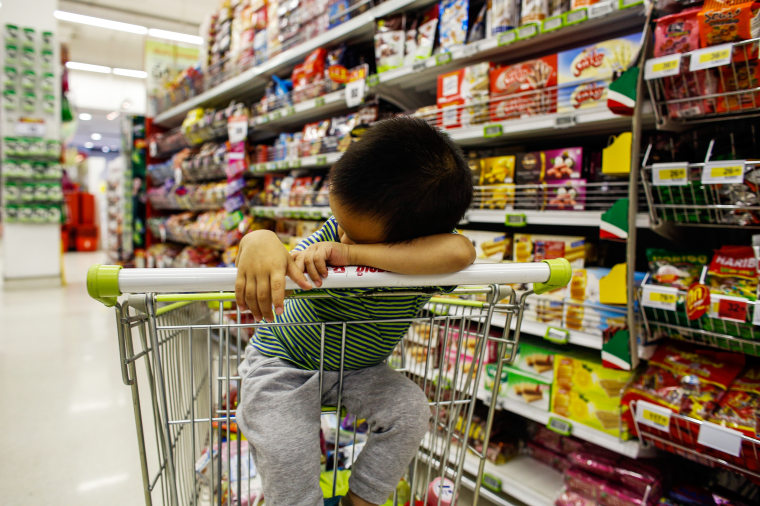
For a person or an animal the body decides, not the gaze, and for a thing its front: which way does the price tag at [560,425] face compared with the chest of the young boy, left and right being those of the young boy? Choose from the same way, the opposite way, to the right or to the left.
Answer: to the right

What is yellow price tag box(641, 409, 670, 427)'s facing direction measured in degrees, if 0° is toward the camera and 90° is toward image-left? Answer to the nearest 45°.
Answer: approximately 45°

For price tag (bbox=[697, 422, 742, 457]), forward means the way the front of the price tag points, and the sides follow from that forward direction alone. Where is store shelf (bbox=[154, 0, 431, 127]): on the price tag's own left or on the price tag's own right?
on the price tag's own right

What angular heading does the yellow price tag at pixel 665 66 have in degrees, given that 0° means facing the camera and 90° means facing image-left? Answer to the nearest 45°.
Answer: approximately 45°

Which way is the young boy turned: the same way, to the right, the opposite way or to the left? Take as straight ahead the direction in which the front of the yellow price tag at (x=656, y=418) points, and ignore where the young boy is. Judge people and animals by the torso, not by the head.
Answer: to the left

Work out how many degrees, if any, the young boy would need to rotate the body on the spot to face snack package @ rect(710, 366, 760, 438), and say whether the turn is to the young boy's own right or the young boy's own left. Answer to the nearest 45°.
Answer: approximately 90° to the young boy's own left

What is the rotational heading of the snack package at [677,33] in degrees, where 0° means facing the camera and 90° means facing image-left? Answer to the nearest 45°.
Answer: approximately 45°
